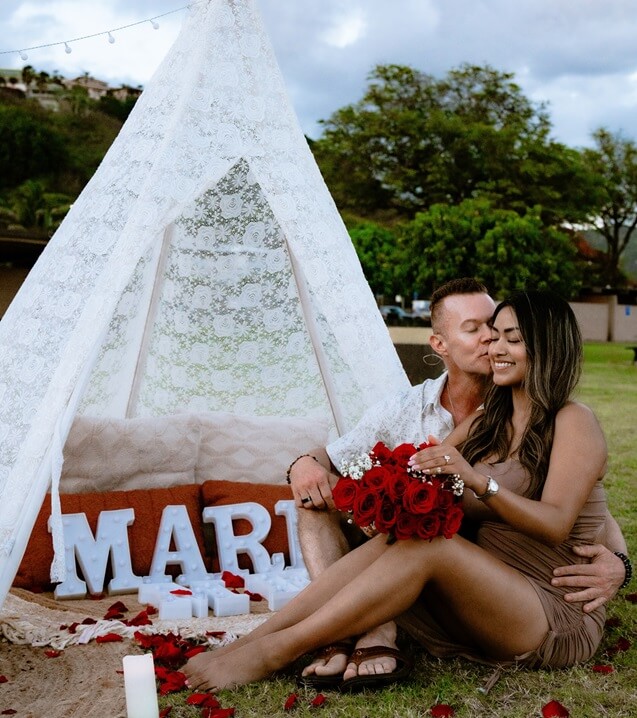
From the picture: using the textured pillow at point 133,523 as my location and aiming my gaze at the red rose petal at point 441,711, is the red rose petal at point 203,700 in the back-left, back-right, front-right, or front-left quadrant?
front-right

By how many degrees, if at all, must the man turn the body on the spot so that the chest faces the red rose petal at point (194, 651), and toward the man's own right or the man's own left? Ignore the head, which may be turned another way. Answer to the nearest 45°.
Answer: approximately 45° to the man's own right

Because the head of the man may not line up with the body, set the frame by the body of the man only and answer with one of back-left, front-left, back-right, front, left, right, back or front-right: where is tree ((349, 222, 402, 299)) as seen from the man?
back

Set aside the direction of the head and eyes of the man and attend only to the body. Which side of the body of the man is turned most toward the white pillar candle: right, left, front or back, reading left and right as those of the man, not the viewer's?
front

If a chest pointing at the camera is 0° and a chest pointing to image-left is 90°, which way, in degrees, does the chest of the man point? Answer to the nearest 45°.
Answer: approximately 0°

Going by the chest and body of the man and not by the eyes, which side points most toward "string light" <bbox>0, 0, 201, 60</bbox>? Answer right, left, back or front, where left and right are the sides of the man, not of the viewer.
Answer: right

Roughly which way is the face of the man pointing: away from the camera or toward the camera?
toward the camera

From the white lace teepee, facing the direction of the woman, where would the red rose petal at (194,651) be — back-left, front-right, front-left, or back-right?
front-right

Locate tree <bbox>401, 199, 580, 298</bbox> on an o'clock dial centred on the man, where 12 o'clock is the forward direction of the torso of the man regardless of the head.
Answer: The tree is roughly at 6 o'clock from the man.

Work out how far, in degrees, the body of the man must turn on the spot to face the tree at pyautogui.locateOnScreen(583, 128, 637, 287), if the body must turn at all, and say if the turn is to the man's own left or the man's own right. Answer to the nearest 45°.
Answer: approximately 180°

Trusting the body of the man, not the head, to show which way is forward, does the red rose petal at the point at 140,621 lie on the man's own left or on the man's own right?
on the man's own right

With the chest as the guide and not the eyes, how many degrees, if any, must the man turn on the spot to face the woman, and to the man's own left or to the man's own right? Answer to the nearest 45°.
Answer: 0° — they already face them

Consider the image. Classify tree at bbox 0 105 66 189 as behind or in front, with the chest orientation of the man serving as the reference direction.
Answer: behind

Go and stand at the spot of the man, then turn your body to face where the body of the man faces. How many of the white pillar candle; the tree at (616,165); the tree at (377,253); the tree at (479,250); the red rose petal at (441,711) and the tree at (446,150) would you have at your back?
4

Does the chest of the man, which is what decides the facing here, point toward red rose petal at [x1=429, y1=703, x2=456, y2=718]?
yes

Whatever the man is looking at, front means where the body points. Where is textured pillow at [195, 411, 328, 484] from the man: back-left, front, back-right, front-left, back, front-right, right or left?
back-right
